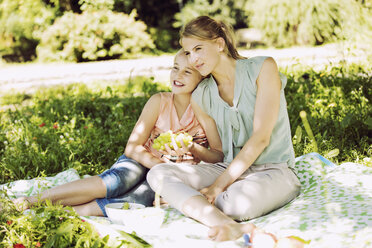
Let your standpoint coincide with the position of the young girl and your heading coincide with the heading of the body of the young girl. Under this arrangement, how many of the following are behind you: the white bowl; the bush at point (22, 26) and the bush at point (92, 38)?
2

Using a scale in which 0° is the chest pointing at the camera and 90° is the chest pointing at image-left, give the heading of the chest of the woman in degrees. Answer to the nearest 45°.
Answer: approximately 45°

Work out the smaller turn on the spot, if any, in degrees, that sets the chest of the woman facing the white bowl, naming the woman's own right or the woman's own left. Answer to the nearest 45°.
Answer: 0° — they already face it

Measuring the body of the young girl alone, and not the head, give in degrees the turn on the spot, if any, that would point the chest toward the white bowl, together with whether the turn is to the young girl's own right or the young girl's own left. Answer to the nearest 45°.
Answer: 0° — they already face it

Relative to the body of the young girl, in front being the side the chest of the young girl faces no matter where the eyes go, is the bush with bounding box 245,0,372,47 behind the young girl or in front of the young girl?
behind

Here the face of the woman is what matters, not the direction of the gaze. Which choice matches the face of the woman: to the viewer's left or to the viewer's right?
to the viewer's left

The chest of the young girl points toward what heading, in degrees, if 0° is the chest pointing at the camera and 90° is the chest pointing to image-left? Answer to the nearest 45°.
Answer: approximately 0°
